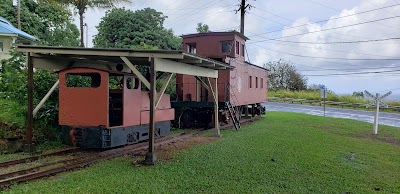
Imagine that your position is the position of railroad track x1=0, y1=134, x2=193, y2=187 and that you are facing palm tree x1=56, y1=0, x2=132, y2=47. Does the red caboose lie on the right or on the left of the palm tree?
right

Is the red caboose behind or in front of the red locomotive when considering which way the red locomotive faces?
in front

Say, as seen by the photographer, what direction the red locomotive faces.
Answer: facing away from the viewer and to the right of the viewer

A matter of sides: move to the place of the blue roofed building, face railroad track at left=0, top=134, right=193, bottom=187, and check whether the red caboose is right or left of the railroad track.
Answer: left
